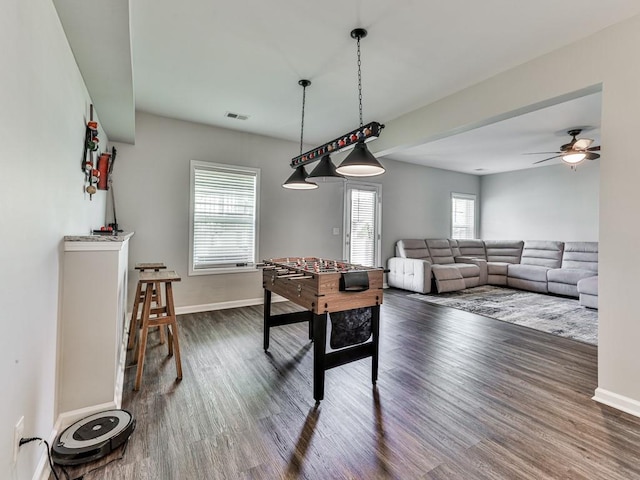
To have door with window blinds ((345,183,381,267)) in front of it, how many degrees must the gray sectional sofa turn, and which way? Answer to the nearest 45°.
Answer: approximately 45° to its right

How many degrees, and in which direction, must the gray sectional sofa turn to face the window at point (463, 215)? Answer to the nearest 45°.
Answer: approximately 135° to its right

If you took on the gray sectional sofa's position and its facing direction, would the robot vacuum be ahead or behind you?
ahead

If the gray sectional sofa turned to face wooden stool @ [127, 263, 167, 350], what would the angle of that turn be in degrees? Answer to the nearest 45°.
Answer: approximately 45° to its right

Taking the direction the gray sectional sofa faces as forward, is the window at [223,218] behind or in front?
in front

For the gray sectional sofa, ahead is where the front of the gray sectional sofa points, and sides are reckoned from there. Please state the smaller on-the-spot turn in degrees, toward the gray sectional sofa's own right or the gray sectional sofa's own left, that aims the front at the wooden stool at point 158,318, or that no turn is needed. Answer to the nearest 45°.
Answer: approximately 45° to the gray sectional sofa's own right

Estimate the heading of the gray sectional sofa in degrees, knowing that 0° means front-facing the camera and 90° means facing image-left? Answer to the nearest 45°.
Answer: approximately 0°

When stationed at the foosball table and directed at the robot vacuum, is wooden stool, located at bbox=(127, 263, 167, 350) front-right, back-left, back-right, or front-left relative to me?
front-right

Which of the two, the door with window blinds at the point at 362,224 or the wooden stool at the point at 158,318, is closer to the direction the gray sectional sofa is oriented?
the wooden stool

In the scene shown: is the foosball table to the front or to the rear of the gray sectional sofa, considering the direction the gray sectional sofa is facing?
to the front
